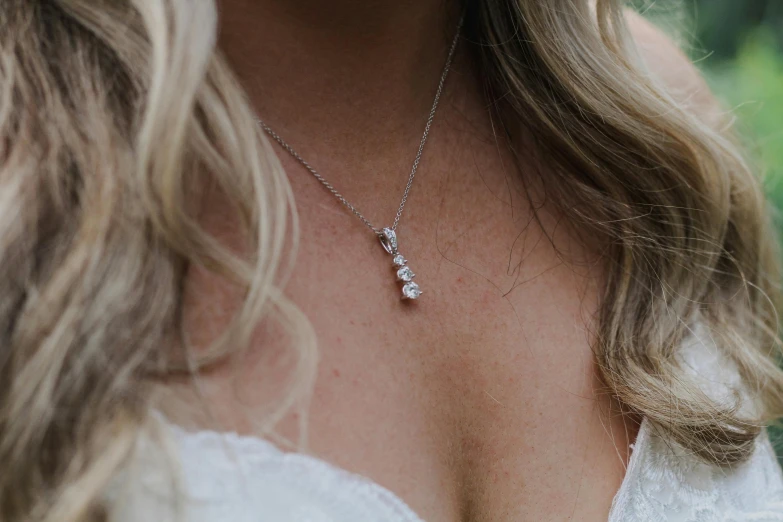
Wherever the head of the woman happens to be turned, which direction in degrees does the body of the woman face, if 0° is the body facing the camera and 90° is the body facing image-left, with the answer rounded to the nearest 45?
approximately 315°
